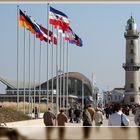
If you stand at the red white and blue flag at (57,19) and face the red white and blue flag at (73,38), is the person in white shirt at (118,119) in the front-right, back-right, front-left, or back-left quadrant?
back-right

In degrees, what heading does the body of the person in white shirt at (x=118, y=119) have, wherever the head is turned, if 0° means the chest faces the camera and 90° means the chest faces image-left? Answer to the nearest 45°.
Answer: approximately 180°
